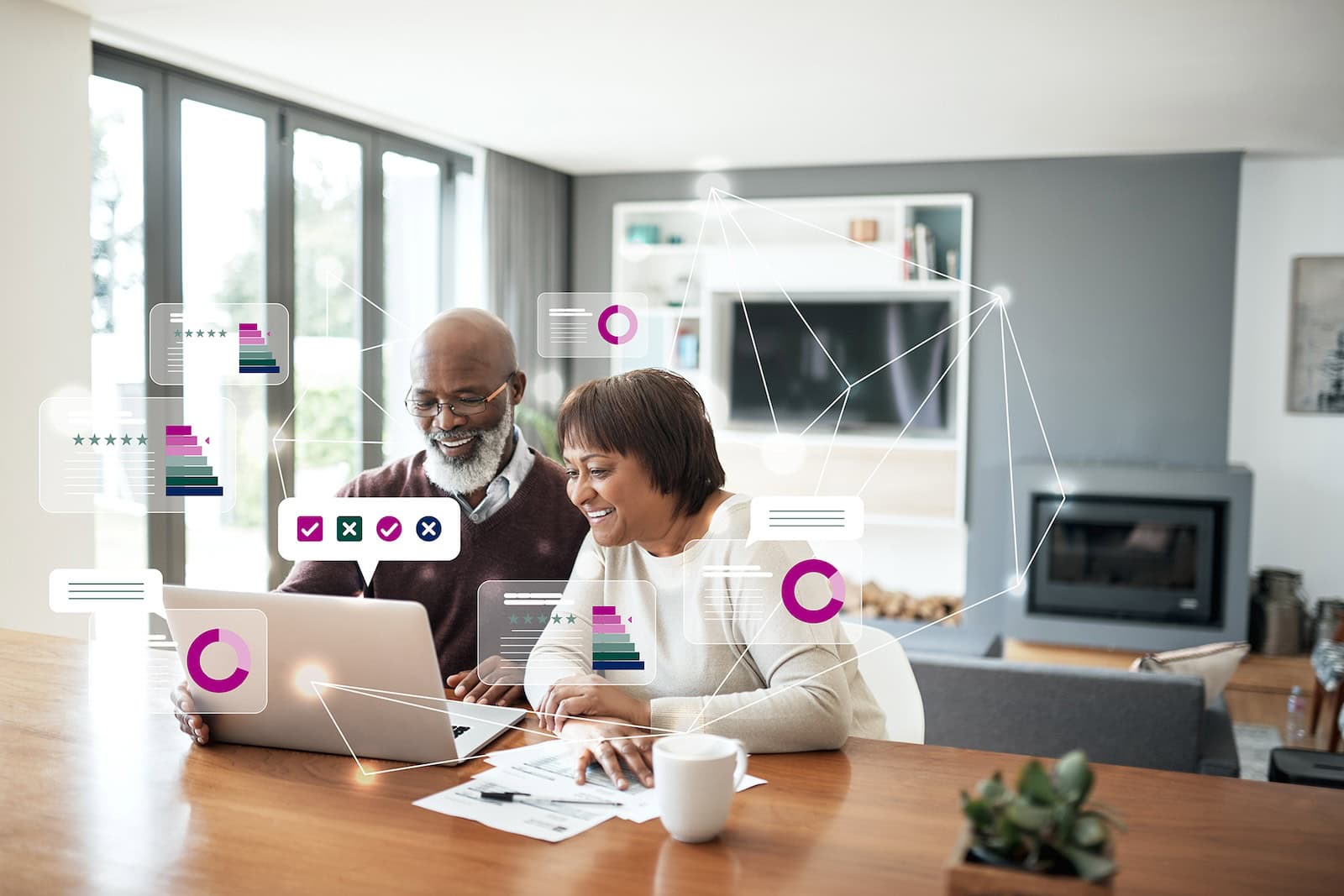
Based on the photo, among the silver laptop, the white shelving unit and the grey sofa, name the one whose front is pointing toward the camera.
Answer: the white shelving unit

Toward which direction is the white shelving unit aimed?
toward the camera

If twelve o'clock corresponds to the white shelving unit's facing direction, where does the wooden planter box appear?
The wooden planter box is roughly at 12 o'clock from the white shelving unit.

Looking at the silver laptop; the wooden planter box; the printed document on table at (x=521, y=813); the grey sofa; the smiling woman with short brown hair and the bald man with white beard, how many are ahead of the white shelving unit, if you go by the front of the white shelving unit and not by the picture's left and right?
6

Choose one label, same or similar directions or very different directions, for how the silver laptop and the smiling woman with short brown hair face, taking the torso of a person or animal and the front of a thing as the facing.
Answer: very different directions

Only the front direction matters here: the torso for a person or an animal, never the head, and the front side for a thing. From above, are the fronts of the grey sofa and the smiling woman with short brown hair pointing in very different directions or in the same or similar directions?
very different directions

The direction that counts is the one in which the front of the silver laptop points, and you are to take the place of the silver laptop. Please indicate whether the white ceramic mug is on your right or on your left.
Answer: on your right

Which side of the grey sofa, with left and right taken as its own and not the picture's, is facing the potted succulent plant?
back

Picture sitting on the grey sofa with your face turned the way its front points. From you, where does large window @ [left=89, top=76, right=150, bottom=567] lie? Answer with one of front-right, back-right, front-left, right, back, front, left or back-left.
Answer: left

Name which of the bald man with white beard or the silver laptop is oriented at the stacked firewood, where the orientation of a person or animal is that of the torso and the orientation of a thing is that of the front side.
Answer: the silver laptop

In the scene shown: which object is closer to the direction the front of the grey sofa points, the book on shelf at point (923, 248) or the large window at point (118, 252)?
the book on shelf

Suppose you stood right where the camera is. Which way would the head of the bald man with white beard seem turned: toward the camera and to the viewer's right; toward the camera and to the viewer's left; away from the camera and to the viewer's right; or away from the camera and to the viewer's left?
toward the camera and to the viewer's left

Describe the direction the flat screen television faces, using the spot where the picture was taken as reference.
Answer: facing the viewer

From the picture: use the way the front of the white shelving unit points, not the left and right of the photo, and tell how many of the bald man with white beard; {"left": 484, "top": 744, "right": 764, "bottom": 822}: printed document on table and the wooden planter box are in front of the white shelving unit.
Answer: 3

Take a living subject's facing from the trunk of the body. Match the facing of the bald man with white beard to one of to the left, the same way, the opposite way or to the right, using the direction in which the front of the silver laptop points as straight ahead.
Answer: the opposite way

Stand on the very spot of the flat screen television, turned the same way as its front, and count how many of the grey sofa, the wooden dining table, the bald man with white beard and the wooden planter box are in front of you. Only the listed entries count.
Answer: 4

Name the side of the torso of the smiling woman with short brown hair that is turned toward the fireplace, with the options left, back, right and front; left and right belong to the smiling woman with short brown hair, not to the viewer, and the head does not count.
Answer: back

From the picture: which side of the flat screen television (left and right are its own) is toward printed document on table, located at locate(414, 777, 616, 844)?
front

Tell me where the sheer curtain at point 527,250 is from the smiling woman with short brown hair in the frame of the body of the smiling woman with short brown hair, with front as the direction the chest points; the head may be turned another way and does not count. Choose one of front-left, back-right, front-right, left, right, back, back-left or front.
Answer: back-right
